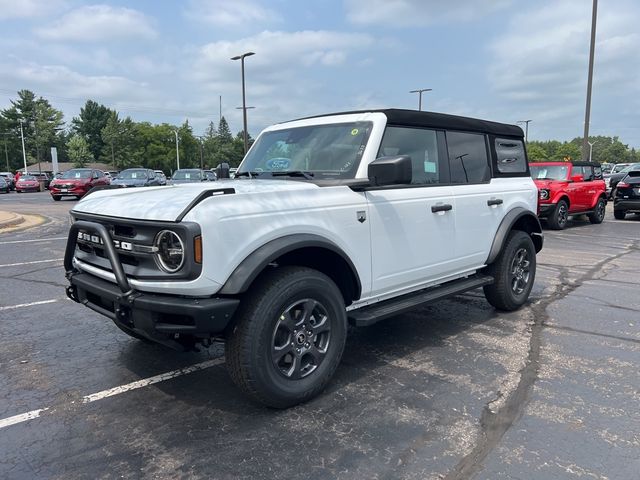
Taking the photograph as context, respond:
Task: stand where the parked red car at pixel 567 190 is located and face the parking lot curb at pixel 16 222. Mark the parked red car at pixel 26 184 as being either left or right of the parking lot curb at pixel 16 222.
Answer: right

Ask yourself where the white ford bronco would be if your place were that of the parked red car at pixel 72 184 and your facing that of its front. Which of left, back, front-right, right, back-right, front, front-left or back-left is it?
front-left

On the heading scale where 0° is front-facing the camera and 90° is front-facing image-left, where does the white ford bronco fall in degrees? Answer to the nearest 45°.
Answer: approximately 45°

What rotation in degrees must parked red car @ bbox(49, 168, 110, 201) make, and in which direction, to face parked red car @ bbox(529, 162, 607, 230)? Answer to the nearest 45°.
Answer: approximately 90° to its left

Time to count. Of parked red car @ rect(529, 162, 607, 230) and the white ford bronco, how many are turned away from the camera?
0

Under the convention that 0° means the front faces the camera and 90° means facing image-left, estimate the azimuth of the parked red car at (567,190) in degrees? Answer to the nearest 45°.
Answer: approximately 45°

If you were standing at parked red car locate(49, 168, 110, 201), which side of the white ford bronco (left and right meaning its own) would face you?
right

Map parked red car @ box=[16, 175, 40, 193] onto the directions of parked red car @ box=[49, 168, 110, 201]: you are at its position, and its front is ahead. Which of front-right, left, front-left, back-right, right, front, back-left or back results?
back-right

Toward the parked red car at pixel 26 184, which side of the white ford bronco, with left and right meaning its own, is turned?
right

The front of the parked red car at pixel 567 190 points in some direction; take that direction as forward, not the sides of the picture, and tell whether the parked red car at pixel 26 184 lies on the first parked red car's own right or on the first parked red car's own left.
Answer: on the first parked red car's own right

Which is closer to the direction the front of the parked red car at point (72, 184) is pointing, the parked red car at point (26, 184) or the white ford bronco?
the white ford bronco

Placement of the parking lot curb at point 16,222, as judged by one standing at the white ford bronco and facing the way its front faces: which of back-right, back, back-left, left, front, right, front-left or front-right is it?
right
